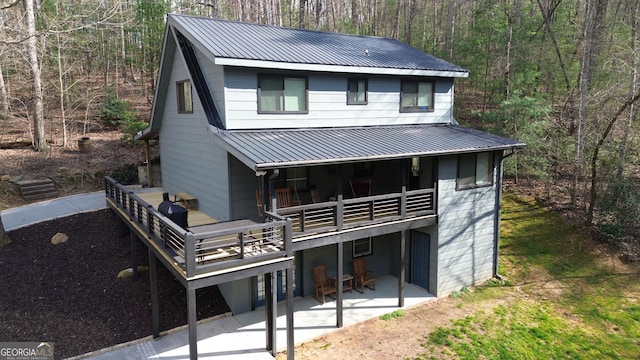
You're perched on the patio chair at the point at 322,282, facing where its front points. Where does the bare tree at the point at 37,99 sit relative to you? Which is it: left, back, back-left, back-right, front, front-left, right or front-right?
back

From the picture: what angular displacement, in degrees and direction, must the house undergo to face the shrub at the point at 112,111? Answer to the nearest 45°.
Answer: approximately 180°

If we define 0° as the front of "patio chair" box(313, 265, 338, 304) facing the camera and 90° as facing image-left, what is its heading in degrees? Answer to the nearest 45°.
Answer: approximately 315°

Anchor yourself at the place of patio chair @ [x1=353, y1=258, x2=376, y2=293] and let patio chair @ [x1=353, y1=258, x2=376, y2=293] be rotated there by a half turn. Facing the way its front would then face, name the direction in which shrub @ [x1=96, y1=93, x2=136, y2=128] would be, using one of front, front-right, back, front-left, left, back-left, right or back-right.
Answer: front

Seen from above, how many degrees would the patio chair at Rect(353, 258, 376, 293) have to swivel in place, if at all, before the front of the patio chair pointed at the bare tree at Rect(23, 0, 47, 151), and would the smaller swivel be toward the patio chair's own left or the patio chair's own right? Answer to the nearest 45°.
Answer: approximately 180°

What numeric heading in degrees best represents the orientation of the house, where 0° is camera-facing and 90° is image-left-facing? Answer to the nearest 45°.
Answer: approximately 315°

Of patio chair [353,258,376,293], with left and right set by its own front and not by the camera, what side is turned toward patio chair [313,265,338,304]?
right

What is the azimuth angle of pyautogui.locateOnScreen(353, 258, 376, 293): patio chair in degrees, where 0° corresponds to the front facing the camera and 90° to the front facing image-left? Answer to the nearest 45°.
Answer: approximately 315°
